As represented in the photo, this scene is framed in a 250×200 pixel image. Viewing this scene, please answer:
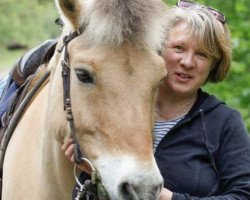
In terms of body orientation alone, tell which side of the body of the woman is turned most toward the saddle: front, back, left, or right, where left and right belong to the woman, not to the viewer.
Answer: right

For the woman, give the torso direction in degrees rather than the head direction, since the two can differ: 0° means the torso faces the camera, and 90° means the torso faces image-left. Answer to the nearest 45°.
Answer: approximately 45°

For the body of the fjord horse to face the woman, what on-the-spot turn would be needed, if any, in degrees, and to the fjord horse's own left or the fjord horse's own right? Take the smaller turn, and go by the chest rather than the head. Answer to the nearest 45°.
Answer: approximately 90° to the fjord horse's own left

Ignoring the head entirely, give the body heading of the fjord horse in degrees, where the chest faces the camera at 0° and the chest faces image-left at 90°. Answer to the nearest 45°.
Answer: approximately 315°
